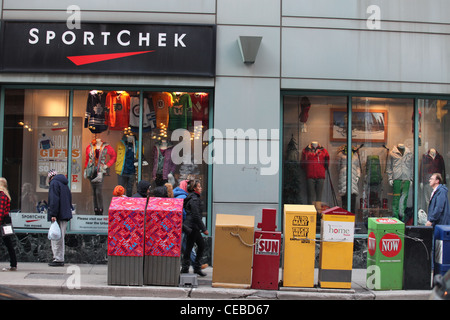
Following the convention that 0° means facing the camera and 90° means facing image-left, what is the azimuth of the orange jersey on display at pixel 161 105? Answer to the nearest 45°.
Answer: approximately 0°

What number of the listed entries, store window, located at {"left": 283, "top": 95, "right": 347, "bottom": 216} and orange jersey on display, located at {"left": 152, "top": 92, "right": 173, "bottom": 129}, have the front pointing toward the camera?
2

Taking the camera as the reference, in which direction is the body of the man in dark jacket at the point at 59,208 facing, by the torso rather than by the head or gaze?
to the viewer's left

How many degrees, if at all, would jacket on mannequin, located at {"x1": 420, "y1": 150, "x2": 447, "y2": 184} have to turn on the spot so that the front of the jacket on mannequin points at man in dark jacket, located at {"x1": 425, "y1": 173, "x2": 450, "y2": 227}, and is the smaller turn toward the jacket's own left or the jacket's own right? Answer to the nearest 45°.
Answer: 0° — it already faces them
